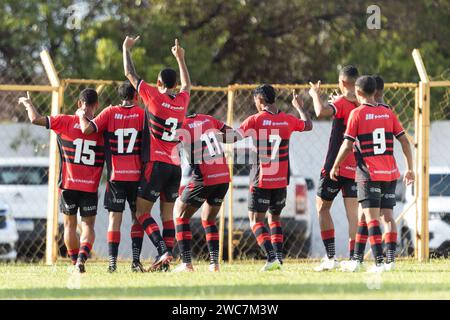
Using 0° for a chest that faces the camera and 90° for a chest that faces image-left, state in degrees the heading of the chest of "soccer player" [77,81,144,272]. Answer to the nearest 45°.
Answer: approximately 180°

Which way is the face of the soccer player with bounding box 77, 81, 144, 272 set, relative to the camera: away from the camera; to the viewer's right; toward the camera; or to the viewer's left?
away from the camera

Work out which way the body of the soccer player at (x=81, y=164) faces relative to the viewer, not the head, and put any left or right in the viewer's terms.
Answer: facing away from the viewer

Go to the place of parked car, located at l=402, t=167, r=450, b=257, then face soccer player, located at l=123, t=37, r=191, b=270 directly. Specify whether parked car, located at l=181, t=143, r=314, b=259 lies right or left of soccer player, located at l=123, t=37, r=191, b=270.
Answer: right

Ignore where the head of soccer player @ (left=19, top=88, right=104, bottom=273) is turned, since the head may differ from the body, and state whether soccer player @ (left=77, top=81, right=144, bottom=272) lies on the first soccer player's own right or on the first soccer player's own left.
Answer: on the first soccer player's own right

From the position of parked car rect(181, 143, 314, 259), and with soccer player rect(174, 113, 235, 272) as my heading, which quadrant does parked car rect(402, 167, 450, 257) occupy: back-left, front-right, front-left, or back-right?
back-left

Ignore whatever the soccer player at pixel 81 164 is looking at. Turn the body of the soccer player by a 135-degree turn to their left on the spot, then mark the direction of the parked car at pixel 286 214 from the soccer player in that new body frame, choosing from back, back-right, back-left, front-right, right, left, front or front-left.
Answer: back

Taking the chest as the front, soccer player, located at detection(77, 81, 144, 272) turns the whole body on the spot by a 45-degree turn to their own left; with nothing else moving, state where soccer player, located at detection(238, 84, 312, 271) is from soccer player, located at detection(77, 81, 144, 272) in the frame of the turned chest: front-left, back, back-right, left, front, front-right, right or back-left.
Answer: back-right

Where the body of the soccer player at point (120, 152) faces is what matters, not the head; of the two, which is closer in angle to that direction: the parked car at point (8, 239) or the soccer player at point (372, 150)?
the parked car

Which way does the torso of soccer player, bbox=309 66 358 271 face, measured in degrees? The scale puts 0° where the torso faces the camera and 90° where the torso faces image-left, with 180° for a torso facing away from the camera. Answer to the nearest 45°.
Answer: approximately 135°
